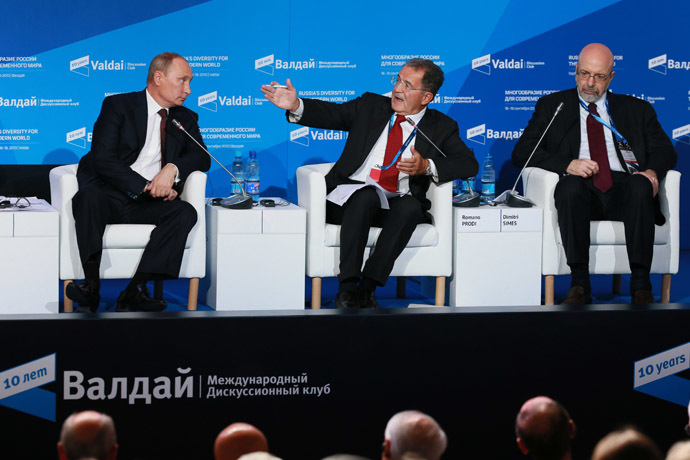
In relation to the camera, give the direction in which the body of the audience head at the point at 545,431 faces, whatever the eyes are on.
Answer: away from the camera

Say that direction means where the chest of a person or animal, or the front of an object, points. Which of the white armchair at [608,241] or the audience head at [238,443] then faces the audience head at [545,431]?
the white armchair

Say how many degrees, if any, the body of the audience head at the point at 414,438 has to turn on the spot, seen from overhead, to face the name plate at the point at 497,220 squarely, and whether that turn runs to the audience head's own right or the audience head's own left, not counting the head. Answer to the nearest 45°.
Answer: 0° — they already face it

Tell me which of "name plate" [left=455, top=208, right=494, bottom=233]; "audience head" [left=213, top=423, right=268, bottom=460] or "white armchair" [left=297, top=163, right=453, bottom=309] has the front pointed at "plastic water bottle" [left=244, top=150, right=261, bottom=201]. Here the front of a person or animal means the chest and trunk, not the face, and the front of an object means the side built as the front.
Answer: the audience head

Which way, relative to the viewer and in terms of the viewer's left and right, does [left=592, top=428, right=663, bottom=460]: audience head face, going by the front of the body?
facing away from the viewer

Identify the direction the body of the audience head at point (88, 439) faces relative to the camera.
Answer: away from the camera

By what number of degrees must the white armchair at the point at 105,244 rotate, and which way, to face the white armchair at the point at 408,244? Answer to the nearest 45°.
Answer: approximately 90° to its left

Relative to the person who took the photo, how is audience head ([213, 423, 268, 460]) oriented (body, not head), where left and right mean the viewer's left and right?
facing away from the viewer

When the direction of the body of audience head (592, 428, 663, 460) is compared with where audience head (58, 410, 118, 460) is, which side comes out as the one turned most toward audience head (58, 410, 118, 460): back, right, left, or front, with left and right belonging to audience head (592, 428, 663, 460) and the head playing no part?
left

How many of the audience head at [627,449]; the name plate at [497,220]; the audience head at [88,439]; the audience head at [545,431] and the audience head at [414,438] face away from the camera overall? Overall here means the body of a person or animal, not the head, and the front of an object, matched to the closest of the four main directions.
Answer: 4

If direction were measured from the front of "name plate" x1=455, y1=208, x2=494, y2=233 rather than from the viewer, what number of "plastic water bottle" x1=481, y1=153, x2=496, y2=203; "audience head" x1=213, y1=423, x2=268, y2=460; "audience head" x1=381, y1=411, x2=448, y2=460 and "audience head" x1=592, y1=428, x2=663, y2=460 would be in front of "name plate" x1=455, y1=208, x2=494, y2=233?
3

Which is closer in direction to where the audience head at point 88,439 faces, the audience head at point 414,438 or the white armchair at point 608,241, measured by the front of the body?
the white armchair

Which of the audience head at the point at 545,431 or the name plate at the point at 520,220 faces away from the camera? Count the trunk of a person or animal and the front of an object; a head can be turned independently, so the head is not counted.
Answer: the audience head

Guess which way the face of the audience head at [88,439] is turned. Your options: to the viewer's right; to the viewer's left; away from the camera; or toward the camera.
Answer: away from the camera
